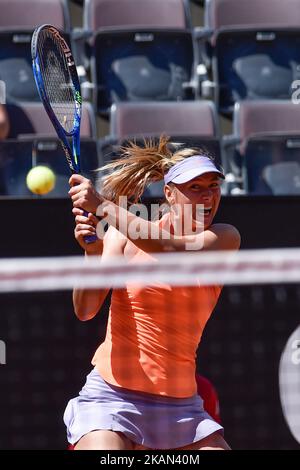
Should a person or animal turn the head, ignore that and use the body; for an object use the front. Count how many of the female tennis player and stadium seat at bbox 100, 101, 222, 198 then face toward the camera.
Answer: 2

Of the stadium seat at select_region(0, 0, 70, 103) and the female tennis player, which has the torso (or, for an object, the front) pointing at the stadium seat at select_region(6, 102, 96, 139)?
the stadium seat at select_region(0, 0, 70, 103)

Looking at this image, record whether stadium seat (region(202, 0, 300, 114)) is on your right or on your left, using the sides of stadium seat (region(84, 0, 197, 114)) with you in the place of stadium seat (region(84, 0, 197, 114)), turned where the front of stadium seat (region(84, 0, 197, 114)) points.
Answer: on your left

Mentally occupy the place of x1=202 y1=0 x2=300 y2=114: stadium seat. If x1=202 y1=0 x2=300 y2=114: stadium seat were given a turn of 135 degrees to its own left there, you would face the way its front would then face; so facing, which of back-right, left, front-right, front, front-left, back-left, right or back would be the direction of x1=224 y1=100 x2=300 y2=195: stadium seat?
back-right

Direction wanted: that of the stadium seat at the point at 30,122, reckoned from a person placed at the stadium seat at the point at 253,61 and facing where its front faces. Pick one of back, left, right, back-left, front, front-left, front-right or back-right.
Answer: front-right

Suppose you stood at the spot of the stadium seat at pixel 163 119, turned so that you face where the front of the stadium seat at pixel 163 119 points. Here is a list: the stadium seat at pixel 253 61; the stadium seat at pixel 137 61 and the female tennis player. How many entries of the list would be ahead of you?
1

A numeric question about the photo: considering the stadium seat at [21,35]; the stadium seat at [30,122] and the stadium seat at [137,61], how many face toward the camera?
3

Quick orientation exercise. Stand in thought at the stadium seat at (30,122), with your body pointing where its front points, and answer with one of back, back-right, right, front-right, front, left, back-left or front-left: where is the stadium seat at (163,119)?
left

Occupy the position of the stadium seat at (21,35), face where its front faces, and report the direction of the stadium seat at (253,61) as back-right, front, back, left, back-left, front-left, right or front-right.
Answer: left

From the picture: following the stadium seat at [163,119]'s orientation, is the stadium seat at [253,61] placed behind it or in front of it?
behind

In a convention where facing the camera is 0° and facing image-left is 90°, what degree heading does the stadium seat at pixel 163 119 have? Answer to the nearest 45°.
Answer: approximately 0°

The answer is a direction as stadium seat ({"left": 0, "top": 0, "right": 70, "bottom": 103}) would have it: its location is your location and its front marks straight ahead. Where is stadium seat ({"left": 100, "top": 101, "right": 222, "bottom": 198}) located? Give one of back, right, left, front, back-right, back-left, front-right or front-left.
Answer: front-left

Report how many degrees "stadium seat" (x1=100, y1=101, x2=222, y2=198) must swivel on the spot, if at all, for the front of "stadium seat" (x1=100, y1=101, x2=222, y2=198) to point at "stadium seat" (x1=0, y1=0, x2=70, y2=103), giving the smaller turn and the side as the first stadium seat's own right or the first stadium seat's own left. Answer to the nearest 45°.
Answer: approximately 135° to the first stadium seat's own right

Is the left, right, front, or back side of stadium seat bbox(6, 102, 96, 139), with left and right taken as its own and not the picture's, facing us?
front

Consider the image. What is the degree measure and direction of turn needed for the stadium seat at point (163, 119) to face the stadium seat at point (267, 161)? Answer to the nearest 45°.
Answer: approximately 45° to its left
